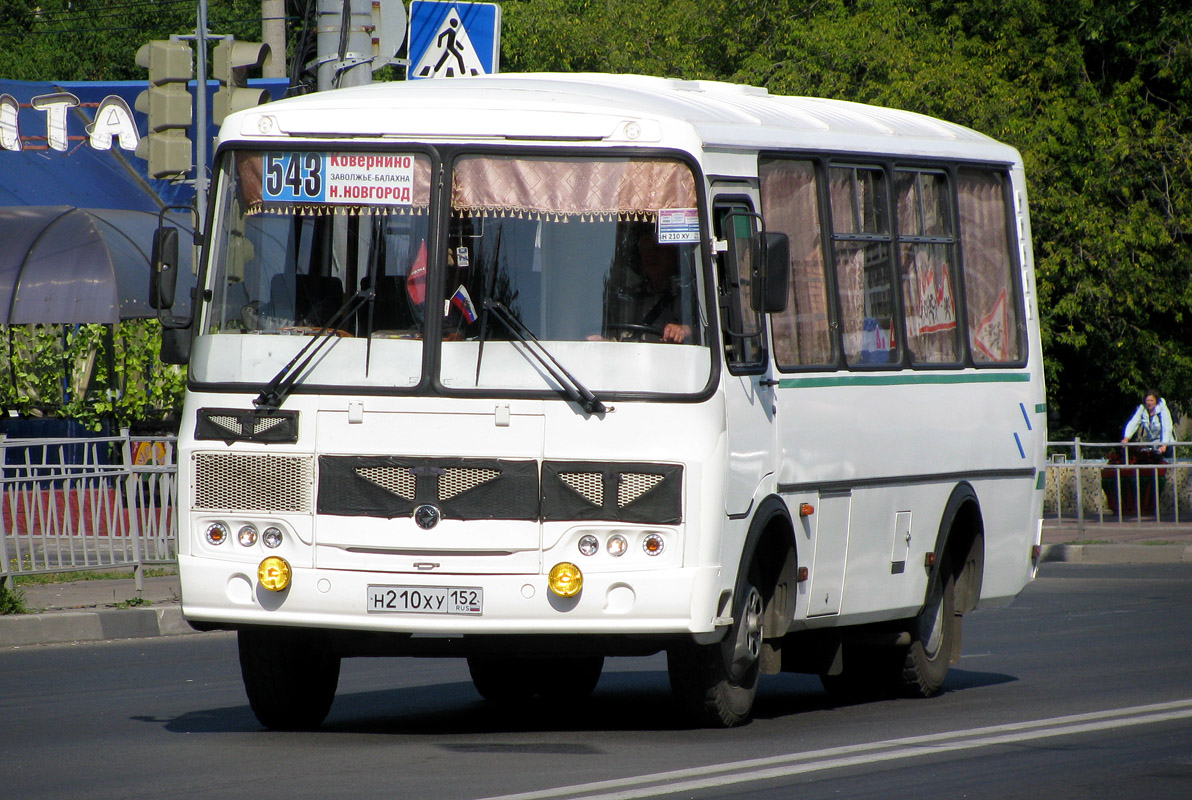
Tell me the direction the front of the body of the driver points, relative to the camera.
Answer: toward the camera

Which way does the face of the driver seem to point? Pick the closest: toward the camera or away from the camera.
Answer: toward the camera

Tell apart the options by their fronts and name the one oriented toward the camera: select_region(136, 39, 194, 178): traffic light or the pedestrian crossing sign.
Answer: the pedestrian crossing sign

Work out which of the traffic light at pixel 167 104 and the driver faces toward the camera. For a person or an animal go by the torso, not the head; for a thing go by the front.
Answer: the driver

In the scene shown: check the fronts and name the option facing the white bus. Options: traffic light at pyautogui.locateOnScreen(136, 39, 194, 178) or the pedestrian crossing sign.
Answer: the pedestrian crossing sign

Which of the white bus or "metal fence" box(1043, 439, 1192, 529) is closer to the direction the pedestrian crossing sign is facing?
the white bus

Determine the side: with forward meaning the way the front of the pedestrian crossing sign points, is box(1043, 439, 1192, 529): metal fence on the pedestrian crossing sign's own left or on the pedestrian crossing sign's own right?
on the pedestrian crossing sign's own left

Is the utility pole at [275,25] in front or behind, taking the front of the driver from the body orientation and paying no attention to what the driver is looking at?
behind

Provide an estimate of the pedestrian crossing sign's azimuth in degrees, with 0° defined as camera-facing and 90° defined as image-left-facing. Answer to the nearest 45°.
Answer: approximately 0°

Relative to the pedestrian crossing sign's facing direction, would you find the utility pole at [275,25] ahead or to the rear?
to the rear

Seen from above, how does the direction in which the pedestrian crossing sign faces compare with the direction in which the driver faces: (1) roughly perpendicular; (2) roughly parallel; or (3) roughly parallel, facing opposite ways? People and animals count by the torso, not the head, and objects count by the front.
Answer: roughly parallel
